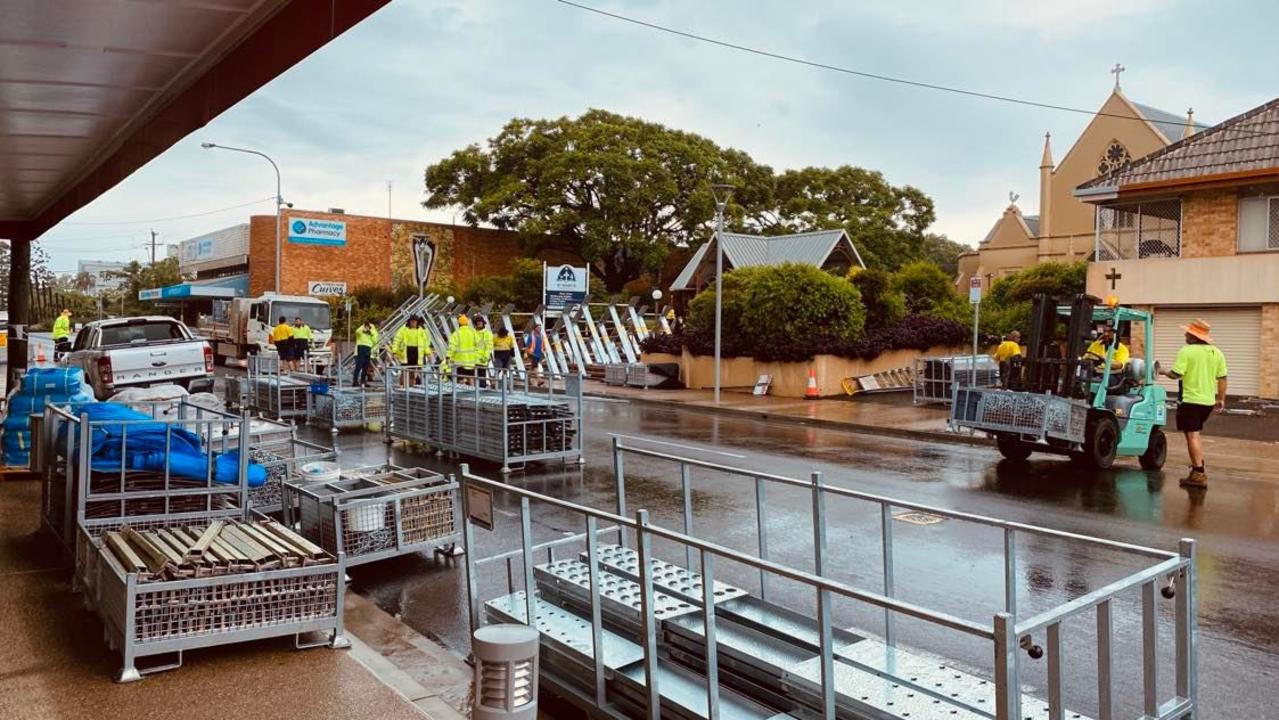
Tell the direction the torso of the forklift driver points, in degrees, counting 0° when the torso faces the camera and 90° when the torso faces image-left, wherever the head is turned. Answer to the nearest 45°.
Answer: approximately 45°

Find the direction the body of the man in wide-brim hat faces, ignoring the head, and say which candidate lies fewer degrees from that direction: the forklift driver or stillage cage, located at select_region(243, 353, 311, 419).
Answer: the forklift driver

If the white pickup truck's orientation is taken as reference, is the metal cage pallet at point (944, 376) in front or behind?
behind

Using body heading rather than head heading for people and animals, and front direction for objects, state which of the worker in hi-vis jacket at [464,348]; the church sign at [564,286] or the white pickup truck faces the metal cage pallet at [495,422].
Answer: the church sign

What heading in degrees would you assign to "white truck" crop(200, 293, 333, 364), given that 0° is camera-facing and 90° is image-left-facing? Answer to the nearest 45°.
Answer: approximately 315°

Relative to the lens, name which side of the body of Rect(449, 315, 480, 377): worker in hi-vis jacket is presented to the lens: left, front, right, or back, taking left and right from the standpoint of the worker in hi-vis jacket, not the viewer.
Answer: back

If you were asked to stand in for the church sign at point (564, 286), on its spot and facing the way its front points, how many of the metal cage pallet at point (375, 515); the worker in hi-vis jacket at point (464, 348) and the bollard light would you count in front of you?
3

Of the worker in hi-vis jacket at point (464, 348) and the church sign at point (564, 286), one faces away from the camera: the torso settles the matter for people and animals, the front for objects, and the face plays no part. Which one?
the worker in hi-vis jacket
